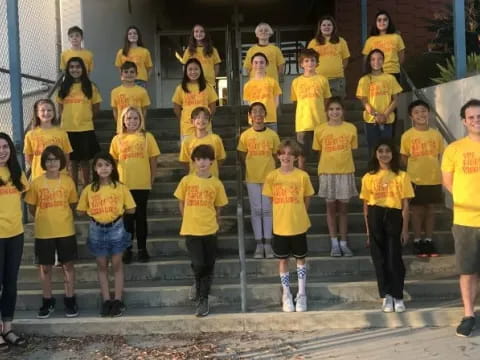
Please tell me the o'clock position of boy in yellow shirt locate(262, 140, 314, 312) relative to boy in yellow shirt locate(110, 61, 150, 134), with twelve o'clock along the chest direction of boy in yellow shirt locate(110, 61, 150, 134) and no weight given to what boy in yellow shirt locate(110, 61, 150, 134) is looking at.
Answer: boy in yellow shirt locate(262, 140, 314, 312) is roughly at 11 o'clock from boy in yellow shirt locate(110, 61, 150, 134).

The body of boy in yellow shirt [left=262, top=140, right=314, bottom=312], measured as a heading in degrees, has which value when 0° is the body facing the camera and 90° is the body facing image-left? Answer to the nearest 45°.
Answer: approximately 0°

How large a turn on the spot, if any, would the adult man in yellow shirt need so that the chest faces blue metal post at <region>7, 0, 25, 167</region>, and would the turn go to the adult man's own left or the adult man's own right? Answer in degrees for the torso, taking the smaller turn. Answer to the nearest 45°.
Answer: approximately 90° to the adult man's own right

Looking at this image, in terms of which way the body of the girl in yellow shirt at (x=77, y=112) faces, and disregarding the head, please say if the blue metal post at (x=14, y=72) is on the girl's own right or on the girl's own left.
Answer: on the girl's own right

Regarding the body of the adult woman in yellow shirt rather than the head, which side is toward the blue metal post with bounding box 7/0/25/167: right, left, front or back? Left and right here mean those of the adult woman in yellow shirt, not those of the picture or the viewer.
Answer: back

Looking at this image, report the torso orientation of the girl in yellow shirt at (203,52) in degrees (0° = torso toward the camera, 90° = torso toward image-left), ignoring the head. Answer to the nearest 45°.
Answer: approximately 0°

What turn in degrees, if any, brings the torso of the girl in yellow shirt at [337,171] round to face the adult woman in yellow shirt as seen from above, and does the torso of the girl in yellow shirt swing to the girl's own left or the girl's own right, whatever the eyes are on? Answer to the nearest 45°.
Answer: approximately 45° to the girl's own right
